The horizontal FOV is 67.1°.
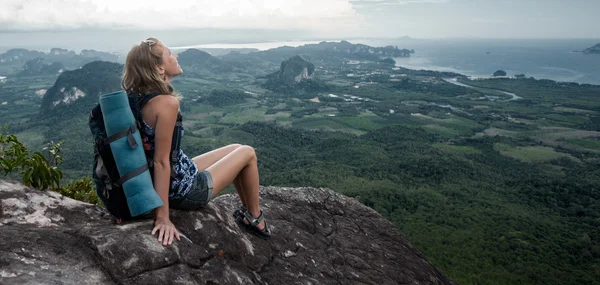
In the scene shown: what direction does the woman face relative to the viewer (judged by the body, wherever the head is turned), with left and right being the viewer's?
facing to the right of the viewer

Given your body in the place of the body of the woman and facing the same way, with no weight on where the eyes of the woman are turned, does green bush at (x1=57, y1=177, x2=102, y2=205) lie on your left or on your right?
on your left

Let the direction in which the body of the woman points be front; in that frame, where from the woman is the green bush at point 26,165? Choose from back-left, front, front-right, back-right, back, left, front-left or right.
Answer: back-left

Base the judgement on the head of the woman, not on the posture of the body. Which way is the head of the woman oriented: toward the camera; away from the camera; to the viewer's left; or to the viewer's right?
to the viewer's right
